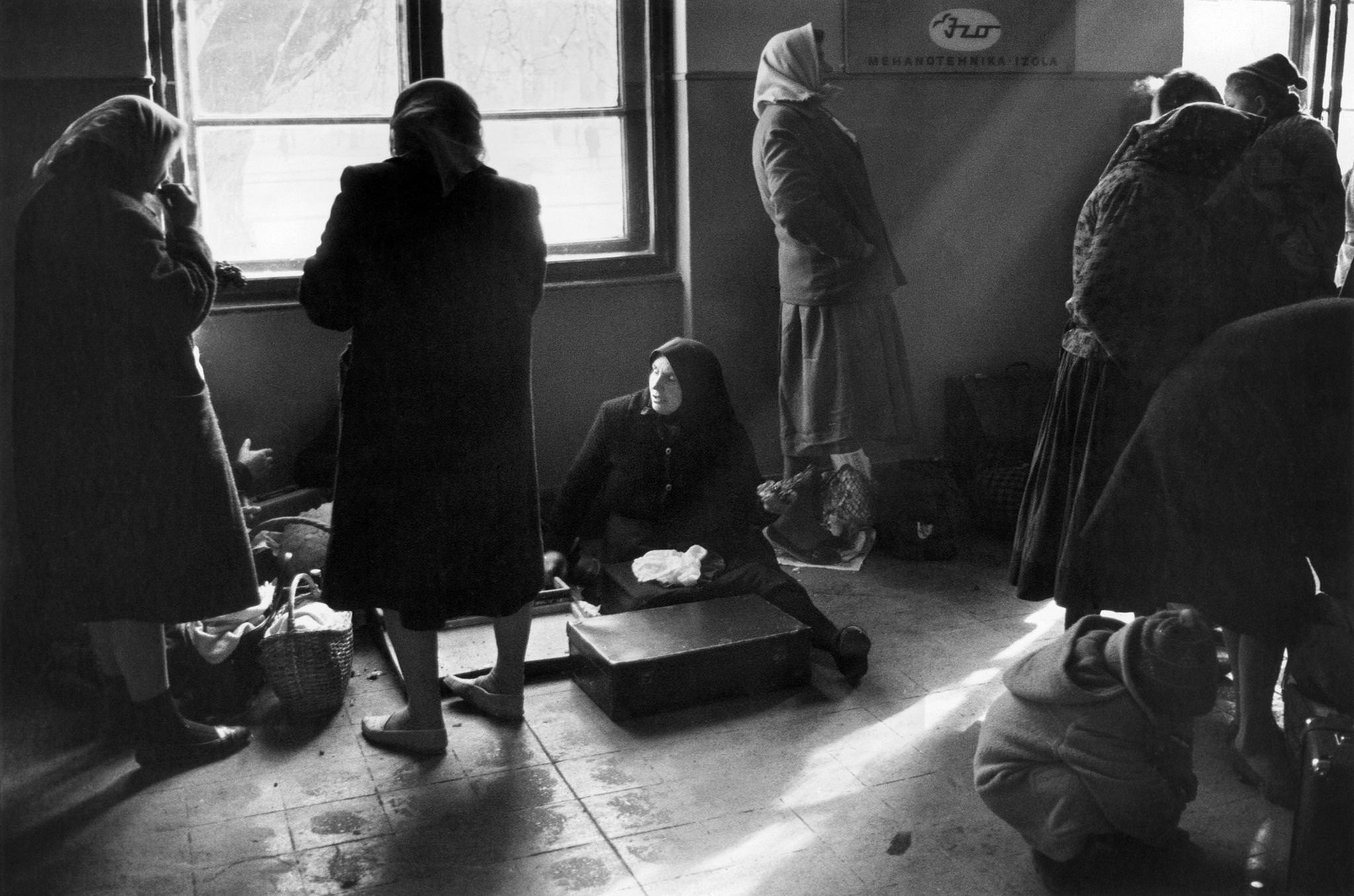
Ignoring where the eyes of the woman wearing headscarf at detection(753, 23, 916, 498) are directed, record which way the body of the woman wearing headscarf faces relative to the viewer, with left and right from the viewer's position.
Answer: facing to the right of the viewer

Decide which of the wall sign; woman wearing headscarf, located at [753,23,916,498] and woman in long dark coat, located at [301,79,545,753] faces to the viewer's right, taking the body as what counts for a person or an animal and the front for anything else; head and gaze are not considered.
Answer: the woman wearing headscarf

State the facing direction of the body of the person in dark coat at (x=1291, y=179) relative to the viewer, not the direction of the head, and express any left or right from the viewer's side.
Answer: facing to the left of the viewer

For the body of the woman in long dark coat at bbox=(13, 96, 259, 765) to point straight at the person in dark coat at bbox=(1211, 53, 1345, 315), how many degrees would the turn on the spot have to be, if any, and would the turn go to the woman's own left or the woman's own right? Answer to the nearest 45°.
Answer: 0° — they already face them

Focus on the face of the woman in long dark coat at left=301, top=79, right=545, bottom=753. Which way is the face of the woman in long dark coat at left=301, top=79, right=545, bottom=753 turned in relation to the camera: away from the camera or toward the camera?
away from the camera

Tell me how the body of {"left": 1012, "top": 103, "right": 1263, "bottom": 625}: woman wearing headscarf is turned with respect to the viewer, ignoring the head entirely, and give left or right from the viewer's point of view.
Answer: facing to the right of the viewer

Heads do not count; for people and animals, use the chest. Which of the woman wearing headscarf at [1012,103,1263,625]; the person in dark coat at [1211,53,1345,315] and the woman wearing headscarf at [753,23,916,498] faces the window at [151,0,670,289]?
the person in dark coat at [1211,53,1345,315]

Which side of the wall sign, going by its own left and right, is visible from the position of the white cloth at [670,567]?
front

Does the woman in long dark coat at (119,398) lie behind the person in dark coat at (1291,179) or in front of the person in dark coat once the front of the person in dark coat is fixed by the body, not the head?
in front

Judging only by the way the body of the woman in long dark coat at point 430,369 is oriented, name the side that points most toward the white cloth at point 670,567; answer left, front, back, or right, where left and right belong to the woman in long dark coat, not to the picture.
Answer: right

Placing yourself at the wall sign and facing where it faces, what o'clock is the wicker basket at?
The wicker basket is roughly at 1 o'clock from the wall sign.

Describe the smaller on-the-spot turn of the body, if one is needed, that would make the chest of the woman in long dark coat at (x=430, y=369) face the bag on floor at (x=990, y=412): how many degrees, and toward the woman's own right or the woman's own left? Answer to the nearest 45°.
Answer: approximately 90° to the woman's own right

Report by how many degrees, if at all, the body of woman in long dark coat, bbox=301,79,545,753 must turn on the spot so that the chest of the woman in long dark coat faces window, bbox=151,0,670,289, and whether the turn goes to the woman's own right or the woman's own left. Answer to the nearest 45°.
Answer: approximately 45° to the woman's own right

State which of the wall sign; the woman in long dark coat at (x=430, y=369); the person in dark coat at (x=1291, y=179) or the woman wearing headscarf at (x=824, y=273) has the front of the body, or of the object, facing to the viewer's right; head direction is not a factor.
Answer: the woman wearing headscarf at (x=824, y=273)
